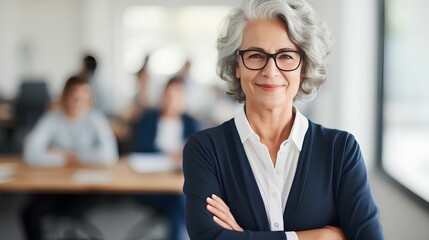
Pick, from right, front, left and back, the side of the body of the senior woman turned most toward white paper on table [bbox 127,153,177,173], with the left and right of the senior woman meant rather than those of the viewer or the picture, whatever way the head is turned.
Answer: back

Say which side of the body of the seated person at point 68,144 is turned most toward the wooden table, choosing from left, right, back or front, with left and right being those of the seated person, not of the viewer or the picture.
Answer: front

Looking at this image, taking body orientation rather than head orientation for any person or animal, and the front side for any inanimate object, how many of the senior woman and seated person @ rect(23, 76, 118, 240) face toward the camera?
2

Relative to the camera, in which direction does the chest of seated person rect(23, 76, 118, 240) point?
toward the camera

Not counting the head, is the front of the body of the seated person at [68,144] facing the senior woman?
yes

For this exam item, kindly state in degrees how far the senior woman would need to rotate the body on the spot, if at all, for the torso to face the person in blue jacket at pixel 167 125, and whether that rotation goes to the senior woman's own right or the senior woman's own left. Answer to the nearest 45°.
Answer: approximately 180°

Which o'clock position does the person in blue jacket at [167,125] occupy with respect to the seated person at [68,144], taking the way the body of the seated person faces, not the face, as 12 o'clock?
The person in blue jacket is roughly at 9 o'clock from the seated person.

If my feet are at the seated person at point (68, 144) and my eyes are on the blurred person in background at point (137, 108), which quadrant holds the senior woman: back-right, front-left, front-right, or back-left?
back-right

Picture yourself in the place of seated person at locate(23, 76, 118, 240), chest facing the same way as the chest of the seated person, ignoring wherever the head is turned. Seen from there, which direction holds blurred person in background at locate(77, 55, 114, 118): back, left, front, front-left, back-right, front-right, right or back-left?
back

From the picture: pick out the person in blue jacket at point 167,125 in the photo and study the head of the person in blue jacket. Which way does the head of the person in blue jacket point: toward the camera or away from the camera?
toward the camera

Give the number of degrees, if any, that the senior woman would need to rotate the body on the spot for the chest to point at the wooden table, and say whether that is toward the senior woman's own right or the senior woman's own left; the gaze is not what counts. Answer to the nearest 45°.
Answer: approximately 135° to the senior woman's own right

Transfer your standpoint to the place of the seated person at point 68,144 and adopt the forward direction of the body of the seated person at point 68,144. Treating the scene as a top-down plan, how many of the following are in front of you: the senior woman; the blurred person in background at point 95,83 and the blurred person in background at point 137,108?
1

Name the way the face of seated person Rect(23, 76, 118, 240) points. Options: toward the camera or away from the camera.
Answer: toward the camera

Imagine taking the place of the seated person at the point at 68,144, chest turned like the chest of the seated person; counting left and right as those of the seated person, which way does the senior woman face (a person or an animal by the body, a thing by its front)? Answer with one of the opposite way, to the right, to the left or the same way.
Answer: the same way

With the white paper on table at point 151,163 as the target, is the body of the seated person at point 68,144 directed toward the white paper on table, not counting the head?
no

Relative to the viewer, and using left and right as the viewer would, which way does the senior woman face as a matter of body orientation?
facing the viewer
